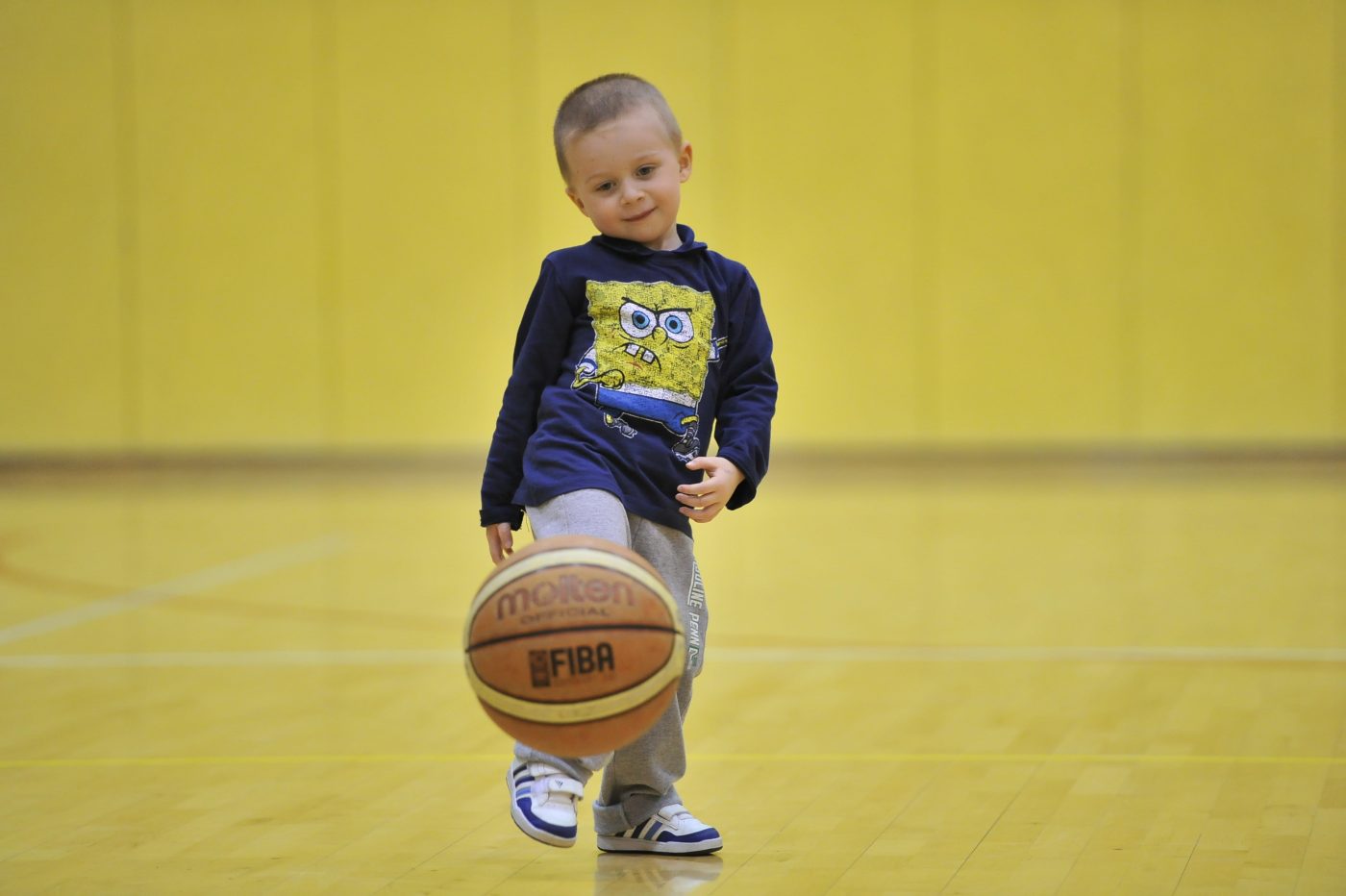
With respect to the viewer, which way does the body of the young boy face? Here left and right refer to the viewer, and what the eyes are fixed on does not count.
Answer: facing the viewer
